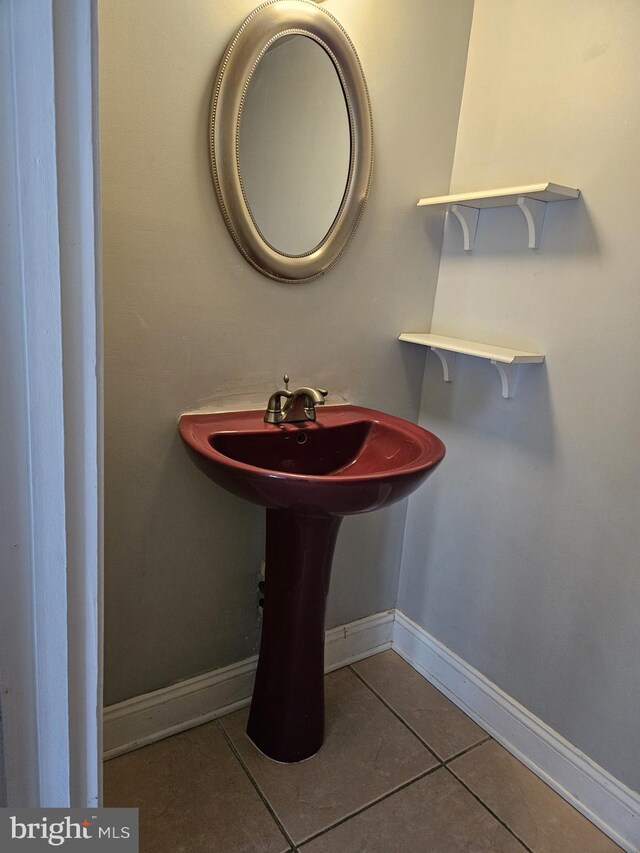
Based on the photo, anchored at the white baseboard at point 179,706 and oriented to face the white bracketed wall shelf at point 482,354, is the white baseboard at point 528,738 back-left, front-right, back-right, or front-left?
front-right

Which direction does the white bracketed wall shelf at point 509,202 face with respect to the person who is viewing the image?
facing the viewer and to the left of the viewer

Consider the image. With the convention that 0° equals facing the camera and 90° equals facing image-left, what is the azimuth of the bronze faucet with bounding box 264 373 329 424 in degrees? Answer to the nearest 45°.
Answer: approximately 315°

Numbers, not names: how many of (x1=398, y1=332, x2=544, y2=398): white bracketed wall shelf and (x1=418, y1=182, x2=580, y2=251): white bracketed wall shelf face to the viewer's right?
0

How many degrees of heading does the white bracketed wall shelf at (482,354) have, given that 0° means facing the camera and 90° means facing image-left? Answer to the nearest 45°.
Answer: approximately 45°

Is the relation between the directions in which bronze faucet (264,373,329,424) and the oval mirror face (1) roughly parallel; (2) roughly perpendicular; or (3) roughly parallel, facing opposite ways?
roughly parallel

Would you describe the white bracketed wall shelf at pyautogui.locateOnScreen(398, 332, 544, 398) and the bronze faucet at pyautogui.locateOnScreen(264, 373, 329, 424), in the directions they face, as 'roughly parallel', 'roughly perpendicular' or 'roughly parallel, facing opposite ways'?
roughly perpendicular
